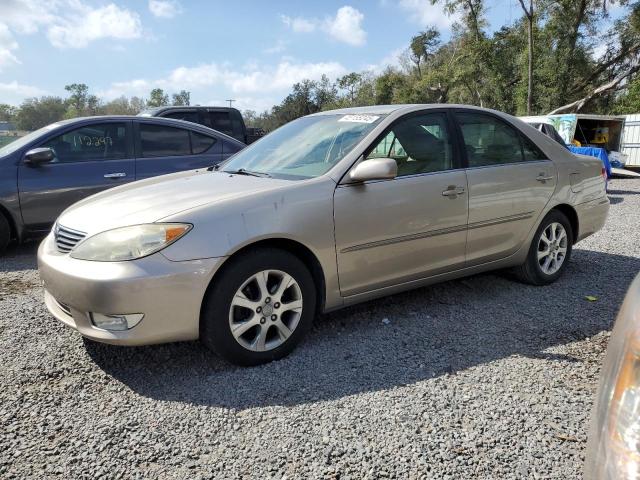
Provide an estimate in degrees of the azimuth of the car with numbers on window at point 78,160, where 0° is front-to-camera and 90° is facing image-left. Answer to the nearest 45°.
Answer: approximately 90°

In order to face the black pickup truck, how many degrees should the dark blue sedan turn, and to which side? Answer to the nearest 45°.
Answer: approximately 135° to its right

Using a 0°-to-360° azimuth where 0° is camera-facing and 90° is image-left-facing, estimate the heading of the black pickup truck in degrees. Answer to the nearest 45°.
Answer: approximately 90°

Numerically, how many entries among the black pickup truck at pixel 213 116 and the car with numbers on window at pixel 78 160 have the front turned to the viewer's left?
2

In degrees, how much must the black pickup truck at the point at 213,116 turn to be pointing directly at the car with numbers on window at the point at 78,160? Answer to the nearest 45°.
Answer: approximately 90° to its left
